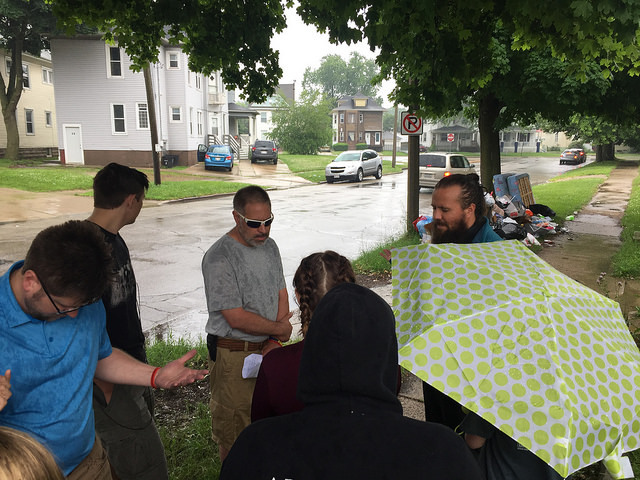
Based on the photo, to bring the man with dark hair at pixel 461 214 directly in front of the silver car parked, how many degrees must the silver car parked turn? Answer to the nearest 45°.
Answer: approximately 45° to its left

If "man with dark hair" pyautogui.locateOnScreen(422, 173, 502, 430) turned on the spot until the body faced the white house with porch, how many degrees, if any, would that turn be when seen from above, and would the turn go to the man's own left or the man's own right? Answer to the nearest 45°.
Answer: approximately 90° to the man's own right

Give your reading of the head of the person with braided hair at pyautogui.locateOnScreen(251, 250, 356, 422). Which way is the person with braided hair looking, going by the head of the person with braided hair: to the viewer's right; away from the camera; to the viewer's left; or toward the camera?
away from the camera

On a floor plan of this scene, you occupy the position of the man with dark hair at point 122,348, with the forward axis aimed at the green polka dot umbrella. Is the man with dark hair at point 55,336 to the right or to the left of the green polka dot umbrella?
right

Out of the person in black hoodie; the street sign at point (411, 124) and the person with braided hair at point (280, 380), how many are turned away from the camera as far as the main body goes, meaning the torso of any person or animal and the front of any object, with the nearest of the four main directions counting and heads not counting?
2

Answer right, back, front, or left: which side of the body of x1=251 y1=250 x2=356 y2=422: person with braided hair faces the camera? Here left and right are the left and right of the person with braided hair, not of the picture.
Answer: back

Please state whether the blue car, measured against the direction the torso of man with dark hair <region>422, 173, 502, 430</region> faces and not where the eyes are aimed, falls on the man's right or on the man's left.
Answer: on the man's right

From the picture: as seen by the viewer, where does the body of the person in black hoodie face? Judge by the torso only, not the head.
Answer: away from the camera

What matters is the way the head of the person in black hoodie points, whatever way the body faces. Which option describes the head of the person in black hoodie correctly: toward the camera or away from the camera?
away from the camera

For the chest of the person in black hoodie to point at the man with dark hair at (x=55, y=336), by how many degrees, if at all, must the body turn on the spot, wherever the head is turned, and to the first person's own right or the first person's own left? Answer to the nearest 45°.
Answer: approximately 45° to the first person's own left
